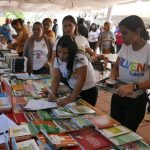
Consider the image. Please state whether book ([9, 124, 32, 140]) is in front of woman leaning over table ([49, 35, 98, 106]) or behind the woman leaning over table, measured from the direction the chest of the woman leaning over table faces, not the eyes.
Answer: in front

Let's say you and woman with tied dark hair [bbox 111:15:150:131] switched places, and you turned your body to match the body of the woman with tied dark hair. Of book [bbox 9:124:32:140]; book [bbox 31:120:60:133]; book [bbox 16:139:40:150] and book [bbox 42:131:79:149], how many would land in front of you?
4

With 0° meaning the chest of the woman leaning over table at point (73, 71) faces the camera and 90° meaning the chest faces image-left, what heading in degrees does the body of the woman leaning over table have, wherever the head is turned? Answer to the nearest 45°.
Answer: approximately 45°

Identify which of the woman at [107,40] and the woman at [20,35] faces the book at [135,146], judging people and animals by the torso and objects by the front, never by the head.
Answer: the woman at [107,40]

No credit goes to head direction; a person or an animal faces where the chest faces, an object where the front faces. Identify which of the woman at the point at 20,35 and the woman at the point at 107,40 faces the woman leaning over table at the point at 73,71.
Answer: the woman at the point at 107,40

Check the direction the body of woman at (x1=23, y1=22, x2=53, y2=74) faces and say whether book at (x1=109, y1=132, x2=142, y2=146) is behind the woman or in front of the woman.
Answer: in front

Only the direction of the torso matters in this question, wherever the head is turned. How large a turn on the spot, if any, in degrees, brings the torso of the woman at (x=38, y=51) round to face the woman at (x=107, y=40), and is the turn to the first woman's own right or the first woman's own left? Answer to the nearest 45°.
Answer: approximately 135° to the first woman's own left

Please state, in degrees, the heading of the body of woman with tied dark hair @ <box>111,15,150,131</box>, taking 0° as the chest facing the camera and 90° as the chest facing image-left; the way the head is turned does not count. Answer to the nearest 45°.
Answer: approximately 45°
